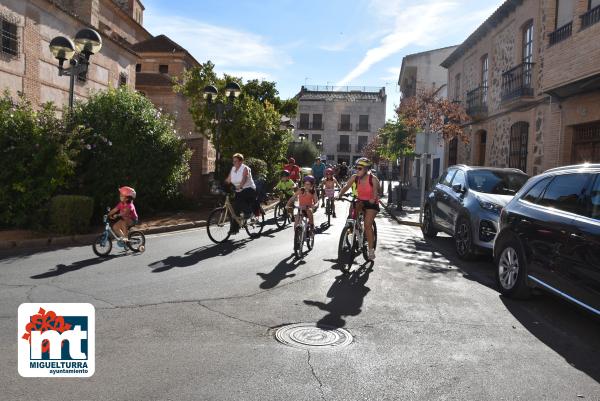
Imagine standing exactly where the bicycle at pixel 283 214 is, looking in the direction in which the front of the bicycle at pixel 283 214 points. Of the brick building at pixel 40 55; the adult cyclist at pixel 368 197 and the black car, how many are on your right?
1

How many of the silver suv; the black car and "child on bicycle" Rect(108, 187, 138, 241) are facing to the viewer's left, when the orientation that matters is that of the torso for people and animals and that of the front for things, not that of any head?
1

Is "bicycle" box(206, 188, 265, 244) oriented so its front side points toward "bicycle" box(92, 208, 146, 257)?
yes

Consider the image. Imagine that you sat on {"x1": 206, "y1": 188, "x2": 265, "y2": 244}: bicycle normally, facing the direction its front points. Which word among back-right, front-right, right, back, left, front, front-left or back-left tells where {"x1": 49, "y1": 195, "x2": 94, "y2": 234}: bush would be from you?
front-right

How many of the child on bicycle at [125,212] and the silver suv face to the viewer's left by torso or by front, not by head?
1

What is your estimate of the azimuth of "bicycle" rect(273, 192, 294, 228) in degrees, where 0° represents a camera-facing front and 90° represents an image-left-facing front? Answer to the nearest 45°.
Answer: approximately 45°

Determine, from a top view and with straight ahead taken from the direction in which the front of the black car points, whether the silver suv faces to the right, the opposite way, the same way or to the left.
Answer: the same way

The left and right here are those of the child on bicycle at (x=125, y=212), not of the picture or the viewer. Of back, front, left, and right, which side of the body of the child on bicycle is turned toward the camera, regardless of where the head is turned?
left

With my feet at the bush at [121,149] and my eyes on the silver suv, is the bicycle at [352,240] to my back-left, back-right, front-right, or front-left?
front-right

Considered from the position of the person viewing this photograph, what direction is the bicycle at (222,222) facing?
facing the viewer and to the left of the viewer

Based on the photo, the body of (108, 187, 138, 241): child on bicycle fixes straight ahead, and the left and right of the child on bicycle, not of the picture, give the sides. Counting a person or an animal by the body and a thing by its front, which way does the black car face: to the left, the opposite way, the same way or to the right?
to the left

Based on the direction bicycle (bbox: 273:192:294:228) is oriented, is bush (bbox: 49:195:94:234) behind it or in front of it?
in front

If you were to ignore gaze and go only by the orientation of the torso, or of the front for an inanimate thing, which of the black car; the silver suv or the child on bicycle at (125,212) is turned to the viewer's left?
the child on bicycle

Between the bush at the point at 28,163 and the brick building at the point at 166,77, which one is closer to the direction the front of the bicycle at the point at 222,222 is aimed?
the bush
